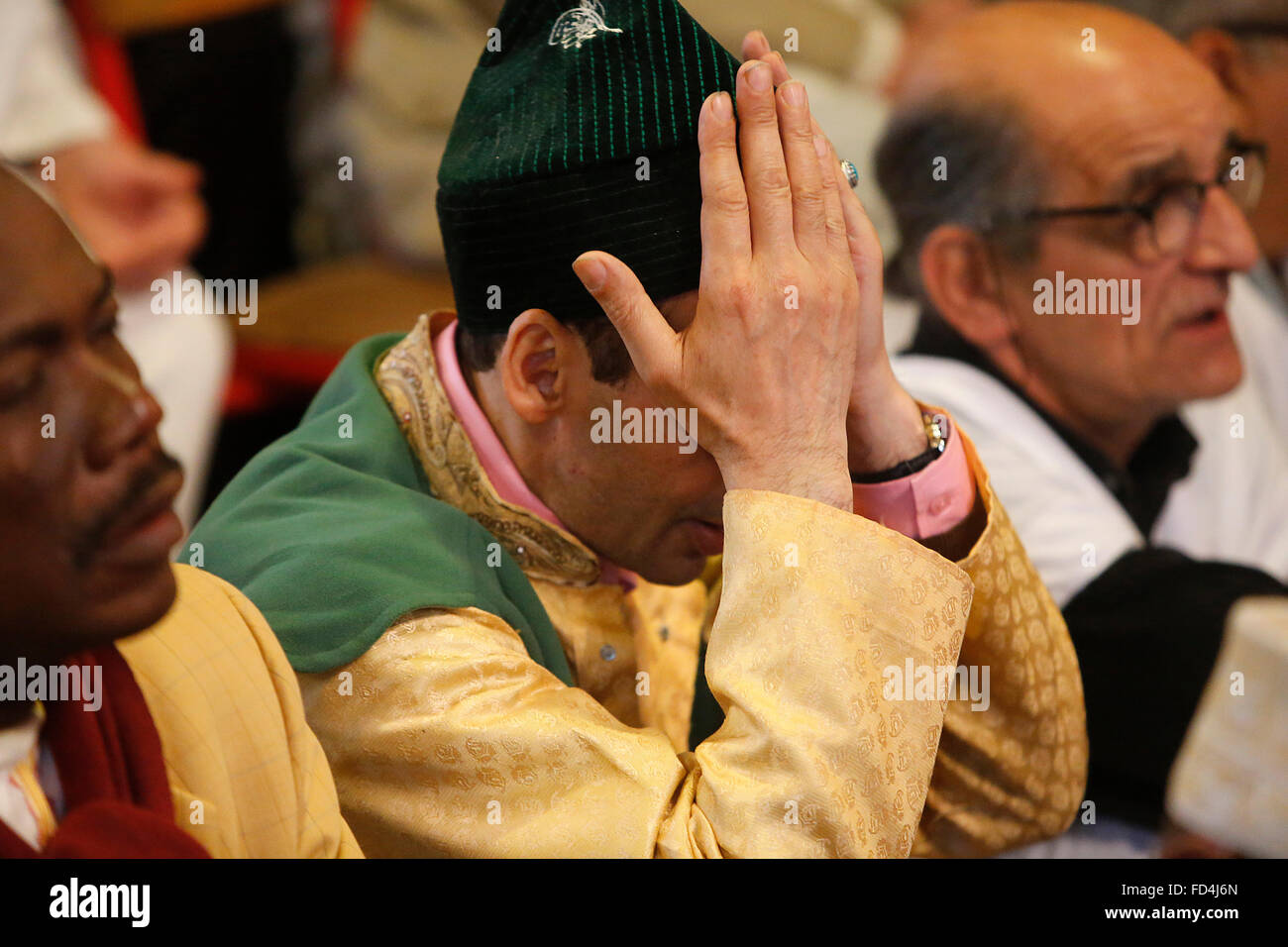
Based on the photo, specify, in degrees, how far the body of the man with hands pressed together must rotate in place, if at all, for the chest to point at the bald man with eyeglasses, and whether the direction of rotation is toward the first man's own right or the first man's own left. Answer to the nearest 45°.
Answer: approximately 90° to the first man's own left

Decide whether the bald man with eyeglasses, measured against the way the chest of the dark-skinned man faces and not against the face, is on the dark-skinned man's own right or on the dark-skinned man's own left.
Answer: on the dark-skinned man's own left

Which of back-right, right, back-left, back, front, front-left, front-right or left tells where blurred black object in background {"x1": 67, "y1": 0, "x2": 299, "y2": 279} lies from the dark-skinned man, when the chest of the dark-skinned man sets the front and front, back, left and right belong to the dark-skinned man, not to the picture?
back-left

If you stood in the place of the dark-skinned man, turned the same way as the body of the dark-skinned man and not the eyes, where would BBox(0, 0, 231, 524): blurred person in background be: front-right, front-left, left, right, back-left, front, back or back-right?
back-left

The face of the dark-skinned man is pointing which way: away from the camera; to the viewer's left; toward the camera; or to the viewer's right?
to the viewer's right

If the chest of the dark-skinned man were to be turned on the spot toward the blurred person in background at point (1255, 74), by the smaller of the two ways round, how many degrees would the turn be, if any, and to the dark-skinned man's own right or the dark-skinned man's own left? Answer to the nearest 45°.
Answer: approximately 90° to the dark-skinned man's own left

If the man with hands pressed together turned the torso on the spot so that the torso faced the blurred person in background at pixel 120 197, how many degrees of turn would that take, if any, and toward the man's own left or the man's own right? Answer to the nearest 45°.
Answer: approximately 180°

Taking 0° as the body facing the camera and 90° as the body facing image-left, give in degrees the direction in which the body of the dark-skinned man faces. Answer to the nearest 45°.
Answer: approximately 315°

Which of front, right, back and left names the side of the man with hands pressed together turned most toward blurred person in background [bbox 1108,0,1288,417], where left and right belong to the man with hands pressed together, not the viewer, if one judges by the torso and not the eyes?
left
